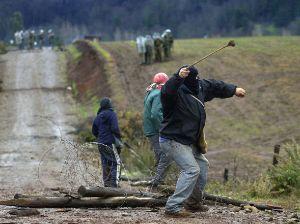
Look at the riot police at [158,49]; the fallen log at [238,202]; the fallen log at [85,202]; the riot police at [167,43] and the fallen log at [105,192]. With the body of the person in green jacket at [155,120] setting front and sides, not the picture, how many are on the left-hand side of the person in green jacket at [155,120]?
2

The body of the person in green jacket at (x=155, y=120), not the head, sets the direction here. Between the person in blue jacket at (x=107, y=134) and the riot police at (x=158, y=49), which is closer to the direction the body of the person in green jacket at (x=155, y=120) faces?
the riot police

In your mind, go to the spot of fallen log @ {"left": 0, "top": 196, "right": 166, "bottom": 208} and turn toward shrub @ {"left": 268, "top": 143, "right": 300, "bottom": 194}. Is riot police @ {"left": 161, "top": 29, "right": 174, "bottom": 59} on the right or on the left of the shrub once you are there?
left

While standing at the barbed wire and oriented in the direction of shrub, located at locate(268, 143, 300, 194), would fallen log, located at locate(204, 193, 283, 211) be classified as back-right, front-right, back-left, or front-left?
front-right

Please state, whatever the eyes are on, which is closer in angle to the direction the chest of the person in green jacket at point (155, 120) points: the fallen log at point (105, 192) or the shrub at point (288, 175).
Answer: the shrub

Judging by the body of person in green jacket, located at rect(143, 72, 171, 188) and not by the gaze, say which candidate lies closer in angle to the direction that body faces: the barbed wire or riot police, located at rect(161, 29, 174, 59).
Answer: the riot police

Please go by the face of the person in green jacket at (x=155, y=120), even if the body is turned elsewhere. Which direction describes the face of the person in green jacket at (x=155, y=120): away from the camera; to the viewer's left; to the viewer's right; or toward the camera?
away from the camera
